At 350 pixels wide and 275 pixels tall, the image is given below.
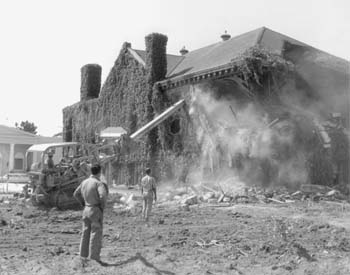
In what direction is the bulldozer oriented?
to the viewer's right

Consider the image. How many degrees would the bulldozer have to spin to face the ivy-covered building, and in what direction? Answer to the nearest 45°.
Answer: approximately 45° to its left

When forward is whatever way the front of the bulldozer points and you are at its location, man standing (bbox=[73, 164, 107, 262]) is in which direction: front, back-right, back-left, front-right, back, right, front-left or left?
right

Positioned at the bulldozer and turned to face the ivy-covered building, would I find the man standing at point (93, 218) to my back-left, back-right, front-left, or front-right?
back-right

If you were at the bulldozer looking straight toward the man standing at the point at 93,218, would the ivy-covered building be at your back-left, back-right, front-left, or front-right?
back-left

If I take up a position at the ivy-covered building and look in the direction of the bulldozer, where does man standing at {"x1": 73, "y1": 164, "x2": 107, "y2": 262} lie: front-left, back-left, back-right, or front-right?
front-left

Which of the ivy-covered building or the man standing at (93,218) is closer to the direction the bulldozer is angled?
the ivy-covered building

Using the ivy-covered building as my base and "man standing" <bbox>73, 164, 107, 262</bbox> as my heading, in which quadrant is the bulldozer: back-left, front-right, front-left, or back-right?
front-right
